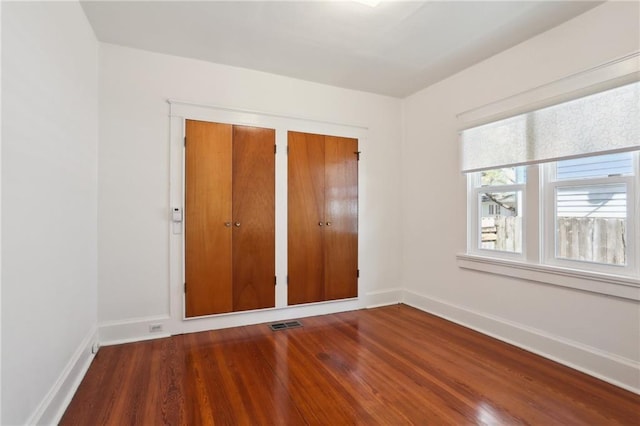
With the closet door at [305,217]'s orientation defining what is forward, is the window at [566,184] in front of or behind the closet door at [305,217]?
in front

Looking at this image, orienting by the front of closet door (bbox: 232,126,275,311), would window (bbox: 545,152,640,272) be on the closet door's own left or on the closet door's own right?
on the closet door's own left

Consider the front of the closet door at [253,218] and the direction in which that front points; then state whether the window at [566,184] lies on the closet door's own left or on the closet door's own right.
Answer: on the closet door's own left

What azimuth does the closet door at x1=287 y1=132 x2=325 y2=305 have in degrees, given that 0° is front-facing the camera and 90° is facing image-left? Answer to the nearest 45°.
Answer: approximately 315°

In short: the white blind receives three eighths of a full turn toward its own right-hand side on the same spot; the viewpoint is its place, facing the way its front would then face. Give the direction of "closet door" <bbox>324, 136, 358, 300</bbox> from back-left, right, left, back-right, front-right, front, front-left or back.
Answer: left

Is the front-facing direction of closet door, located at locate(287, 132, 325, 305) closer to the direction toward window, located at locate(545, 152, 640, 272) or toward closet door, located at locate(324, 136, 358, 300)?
the window

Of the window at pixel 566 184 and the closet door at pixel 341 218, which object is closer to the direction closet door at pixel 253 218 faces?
the window

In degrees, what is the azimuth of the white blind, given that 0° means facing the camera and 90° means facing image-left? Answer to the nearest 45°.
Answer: approximately 45°

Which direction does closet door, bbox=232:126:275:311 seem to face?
toward the camera

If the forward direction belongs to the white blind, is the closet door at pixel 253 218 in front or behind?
in front

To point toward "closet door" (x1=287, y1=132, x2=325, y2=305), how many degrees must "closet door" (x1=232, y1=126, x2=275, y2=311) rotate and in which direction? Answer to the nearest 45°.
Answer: approximately 90° to its left

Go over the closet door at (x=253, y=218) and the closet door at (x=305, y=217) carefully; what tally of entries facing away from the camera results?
0

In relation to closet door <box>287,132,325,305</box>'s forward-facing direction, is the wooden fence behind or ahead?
ahead

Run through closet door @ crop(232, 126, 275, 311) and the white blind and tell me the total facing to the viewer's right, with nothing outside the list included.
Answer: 0

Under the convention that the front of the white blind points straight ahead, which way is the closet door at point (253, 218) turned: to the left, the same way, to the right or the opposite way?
to the left
